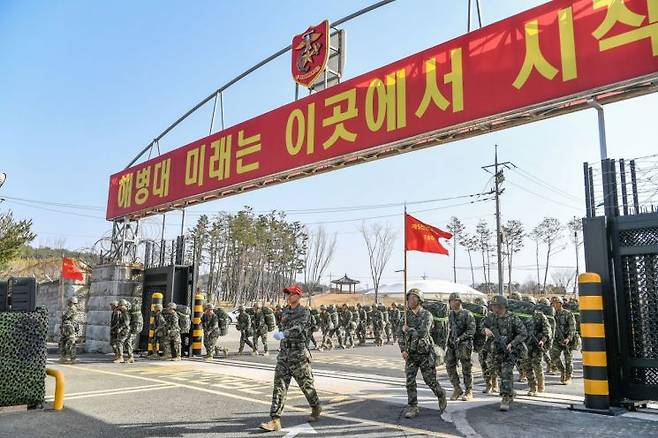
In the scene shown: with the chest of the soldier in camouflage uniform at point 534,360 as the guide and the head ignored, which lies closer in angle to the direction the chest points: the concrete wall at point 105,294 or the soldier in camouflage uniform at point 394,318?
the concrete wall

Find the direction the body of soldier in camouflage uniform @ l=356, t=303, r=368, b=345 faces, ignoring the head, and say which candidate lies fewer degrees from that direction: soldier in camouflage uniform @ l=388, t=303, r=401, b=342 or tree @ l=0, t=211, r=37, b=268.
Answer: the tree

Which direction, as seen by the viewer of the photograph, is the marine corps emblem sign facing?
facing the viewer and to the left of the viewer

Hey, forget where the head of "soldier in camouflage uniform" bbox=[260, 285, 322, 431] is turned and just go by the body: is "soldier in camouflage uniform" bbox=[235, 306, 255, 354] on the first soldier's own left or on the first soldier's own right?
on the first soldier's own right

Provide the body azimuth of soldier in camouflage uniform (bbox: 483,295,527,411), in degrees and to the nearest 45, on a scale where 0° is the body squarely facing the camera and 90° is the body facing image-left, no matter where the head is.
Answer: approximately 45°

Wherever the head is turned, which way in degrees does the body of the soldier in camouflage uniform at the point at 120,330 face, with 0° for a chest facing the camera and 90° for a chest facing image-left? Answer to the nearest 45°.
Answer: approximately 90°

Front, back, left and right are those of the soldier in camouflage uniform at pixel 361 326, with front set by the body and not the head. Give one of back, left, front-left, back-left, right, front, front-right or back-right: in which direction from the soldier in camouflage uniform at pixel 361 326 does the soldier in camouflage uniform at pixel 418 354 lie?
left

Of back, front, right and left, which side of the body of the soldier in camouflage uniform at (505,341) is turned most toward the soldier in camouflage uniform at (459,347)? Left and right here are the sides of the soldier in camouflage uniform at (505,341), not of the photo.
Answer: right

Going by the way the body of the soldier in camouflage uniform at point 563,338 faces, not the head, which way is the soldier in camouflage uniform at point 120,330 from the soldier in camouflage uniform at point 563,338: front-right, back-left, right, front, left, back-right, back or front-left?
front-right
